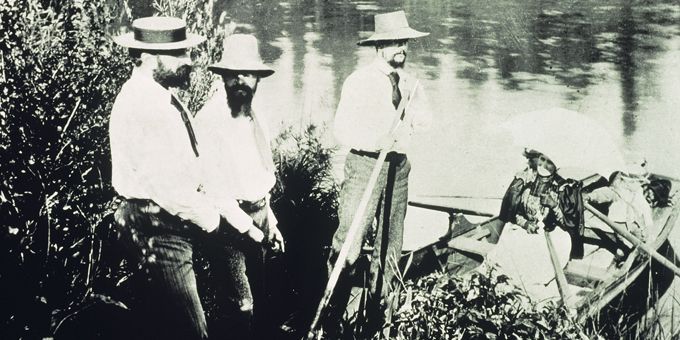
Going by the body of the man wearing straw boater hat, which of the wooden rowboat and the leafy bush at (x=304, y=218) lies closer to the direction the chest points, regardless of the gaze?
the wooden rowboat

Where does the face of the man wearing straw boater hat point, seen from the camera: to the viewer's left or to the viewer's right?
to the viewer's right

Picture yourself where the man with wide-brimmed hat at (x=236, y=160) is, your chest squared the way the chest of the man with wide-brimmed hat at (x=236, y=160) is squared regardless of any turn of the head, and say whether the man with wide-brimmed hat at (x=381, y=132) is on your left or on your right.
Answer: on your left

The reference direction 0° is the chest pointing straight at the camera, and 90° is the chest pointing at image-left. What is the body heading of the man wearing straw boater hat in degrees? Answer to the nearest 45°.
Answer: approximately 270°

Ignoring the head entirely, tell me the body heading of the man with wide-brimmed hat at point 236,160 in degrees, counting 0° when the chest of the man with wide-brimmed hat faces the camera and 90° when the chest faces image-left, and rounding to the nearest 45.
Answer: approximately 315°

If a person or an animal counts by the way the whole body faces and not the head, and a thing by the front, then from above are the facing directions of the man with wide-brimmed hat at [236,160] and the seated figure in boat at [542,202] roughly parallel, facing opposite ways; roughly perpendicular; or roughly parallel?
roughly perpendicular
